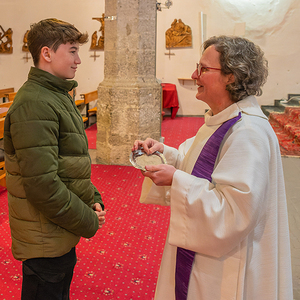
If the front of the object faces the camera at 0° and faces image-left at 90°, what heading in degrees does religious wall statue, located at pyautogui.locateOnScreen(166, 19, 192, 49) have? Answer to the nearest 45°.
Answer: approximately 0°

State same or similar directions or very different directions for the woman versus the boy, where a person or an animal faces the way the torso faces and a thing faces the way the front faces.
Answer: very different directions

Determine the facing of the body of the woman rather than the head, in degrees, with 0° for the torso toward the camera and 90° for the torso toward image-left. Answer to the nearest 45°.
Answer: approximately 90°

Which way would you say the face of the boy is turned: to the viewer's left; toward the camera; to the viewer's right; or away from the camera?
to the viewer's right

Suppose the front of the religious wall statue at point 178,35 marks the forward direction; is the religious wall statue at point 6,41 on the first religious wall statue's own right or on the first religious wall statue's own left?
on the first religious wall statue's own right

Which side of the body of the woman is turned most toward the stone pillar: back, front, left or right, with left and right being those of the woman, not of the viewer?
right

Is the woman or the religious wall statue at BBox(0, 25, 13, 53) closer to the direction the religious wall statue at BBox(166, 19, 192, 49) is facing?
the woman

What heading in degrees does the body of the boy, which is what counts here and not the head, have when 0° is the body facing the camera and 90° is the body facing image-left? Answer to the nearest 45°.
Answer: approximately 270°
